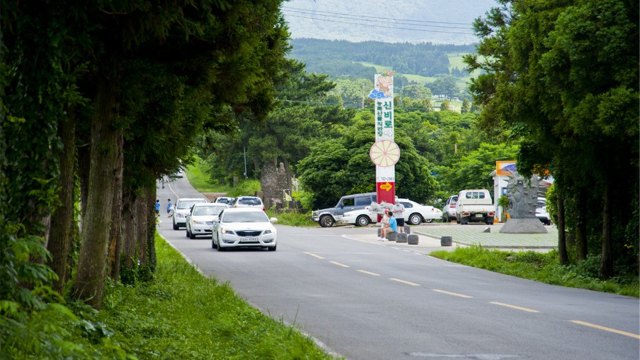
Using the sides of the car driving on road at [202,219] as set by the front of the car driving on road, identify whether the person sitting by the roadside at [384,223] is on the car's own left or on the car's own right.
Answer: on the car's own left

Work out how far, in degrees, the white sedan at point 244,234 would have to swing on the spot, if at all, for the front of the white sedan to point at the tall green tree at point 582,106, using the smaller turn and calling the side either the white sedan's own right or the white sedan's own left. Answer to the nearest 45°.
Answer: approximately 45° to the white sedan's own left

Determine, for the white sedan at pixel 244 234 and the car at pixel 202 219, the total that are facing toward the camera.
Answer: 2

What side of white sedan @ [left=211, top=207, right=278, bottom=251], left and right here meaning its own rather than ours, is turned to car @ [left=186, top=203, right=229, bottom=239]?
back

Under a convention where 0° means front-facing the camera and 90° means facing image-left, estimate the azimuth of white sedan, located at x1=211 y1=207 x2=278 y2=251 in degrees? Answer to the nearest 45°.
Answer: approximately 0°

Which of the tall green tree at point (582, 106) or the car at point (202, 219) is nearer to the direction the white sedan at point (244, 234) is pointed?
the tall green tree
